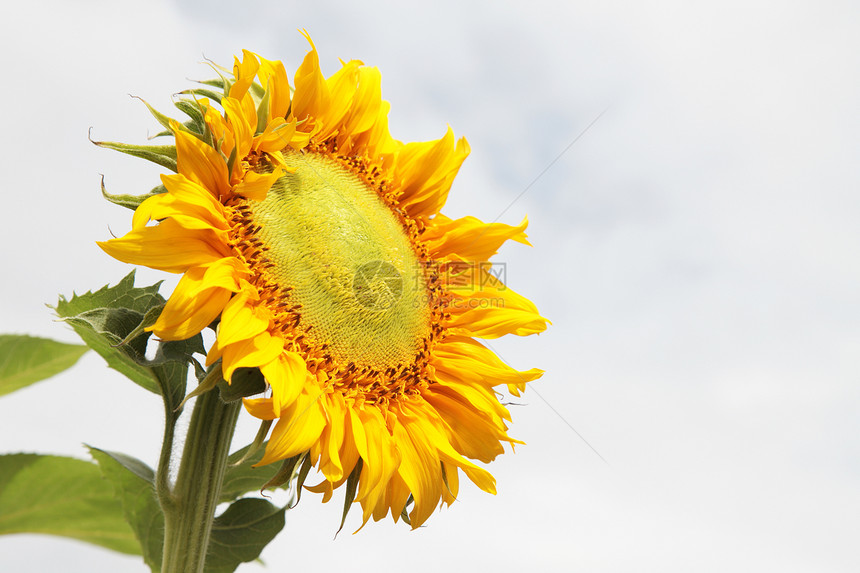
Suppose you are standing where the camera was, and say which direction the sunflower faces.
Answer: facing the viewer and to the right of the viewer
